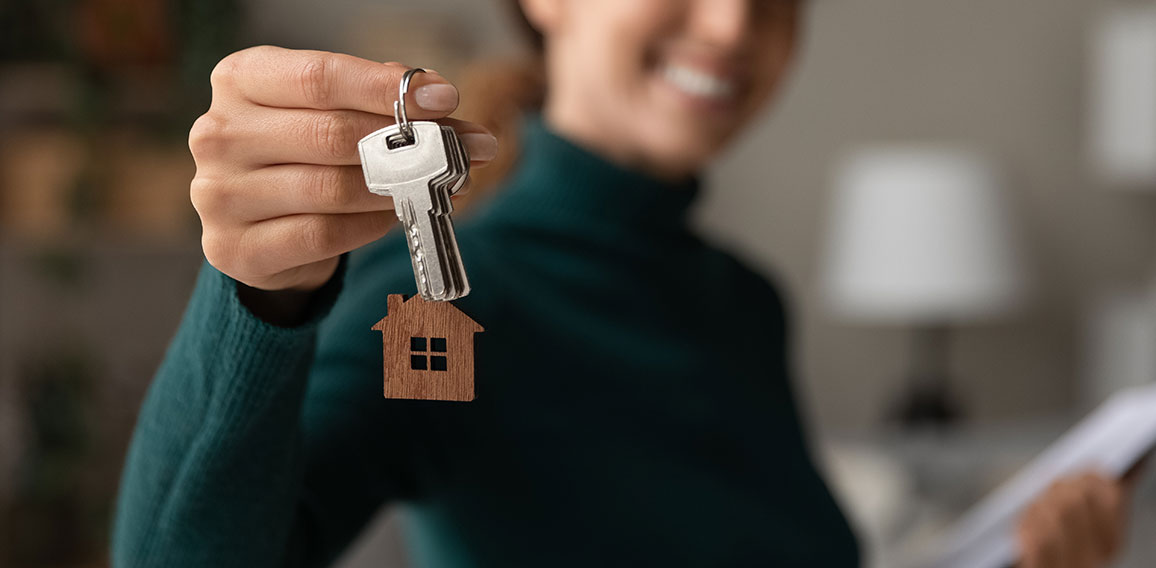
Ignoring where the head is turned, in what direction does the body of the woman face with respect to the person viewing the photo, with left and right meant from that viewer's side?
facing the viewer and to the right of the viewer

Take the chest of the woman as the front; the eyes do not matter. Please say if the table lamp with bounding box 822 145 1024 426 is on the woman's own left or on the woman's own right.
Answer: on the woman's own left
